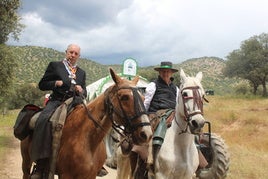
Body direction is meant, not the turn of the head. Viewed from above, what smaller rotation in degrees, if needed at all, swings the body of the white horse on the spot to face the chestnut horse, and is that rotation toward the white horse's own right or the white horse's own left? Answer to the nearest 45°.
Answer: approximately 90° to the white horse's own right

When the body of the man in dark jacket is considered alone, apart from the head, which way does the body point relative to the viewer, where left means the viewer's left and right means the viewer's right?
facing the viewer and to the right of the viewer

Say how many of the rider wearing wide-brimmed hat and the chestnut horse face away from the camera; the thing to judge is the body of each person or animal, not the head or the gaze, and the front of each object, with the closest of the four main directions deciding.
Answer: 0

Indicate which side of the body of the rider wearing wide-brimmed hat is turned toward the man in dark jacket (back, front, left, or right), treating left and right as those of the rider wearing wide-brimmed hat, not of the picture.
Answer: right

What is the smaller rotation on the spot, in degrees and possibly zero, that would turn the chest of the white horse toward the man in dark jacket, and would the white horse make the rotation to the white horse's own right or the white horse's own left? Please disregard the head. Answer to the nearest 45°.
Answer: approximately 135° to the white horse's own right

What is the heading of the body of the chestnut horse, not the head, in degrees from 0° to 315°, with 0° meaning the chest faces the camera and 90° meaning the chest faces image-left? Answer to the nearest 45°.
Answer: approximately 315°

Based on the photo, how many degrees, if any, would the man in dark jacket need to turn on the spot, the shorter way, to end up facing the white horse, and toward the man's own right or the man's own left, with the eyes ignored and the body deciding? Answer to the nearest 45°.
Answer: approximately 45° to the man's own left

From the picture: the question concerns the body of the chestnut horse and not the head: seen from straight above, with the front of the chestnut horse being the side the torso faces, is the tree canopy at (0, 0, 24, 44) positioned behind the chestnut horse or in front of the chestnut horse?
behind
